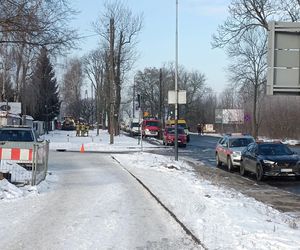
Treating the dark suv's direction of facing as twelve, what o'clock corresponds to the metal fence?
The metal fence is roughly at 3 o'clock from the dark suv.

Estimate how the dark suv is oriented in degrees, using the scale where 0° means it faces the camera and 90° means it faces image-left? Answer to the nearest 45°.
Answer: approximately 315°

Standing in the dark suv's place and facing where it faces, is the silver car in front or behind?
behind

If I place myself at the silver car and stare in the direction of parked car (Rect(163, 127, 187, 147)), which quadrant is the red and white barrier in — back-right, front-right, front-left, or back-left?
back-left

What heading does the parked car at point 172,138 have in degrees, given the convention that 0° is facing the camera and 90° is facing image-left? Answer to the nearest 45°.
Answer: approximately 315°

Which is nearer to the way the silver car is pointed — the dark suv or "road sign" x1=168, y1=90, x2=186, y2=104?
the dark suv

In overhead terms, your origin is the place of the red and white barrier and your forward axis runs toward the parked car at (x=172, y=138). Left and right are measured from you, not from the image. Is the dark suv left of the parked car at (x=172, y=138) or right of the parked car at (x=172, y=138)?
right

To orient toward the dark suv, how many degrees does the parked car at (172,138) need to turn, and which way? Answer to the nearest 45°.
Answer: approximately 45° to its right

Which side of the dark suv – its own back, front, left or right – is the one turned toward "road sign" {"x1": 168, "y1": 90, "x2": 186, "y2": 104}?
back

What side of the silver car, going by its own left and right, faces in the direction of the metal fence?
right
